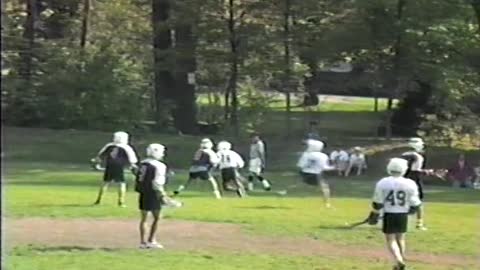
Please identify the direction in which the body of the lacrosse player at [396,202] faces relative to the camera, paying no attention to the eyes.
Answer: away from the camera

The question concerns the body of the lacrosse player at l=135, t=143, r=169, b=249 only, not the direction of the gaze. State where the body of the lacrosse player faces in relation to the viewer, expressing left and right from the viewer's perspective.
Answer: facing away from the viewer and to the right of the viewer

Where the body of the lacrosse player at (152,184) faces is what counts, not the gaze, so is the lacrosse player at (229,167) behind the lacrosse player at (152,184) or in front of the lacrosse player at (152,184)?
in front

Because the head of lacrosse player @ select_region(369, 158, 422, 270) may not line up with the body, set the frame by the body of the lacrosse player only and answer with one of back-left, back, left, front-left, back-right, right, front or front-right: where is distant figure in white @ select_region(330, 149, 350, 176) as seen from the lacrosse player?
front

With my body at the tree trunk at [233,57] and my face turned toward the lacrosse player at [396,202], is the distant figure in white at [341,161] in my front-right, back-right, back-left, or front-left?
front-left

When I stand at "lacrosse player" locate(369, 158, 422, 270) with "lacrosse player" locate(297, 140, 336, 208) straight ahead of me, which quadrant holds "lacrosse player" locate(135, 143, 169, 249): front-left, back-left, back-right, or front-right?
front-left

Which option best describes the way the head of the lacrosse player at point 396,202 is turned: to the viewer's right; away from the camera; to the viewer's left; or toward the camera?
away from the camera

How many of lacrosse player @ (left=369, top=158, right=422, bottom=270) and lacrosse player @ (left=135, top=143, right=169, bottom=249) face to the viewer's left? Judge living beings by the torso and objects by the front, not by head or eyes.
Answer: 0

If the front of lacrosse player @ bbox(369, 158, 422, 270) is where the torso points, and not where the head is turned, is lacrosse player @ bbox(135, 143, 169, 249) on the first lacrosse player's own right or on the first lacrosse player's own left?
on the first lacrosse player's own left
